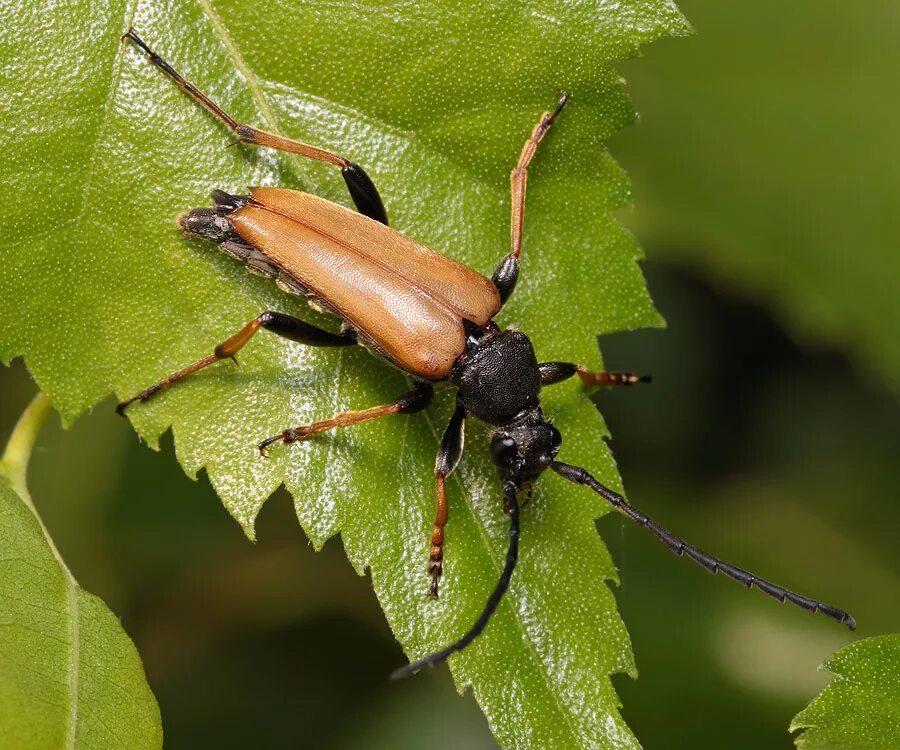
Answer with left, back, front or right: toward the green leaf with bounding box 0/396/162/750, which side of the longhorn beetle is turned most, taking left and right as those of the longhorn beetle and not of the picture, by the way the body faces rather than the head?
right

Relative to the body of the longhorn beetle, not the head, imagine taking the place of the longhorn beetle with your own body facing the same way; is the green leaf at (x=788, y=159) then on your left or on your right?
on your left

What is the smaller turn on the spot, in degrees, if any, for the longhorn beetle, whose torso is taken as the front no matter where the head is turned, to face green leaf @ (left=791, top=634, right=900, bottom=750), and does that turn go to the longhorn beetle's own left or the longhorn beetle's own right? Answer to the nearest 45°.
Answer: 0° — it already faces it

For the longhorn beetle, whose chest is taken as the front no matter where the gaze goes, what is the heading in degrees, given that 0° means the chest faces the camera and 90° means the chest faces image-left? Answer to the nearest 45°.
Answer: approximately 315°
